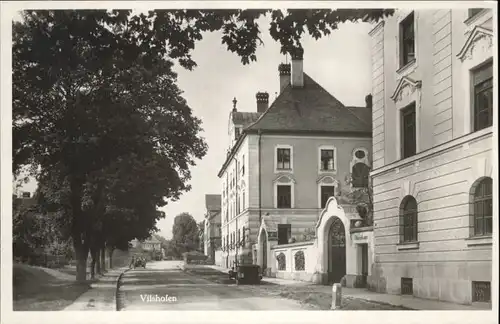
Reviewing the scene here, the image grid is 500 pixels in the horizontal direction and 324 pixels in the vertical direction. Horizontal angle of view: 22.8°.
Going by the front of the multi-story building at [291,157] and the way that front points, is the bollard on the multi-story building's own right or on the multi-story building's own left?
on the multi-story building's own left

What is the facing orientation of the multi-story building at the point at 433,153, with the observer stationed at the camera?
facing the viewer and to the left of the viewer

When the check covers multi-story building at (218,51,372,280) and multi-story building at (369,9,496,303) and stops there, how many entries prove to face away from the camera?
0
